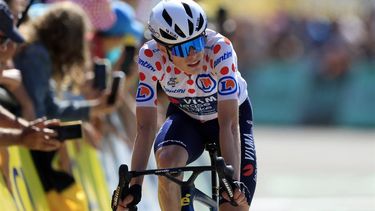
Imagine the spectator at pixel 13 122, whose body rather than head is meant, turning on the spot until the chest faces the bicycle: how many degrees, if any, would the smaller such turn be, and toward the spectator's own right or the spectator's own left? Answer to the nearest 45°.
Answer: approximately 45° to the spectator's own right

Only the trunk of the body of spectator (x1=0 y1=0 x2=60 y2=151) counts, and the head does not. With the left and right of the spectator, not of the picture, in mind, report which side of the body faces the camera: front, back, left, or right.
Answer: right
